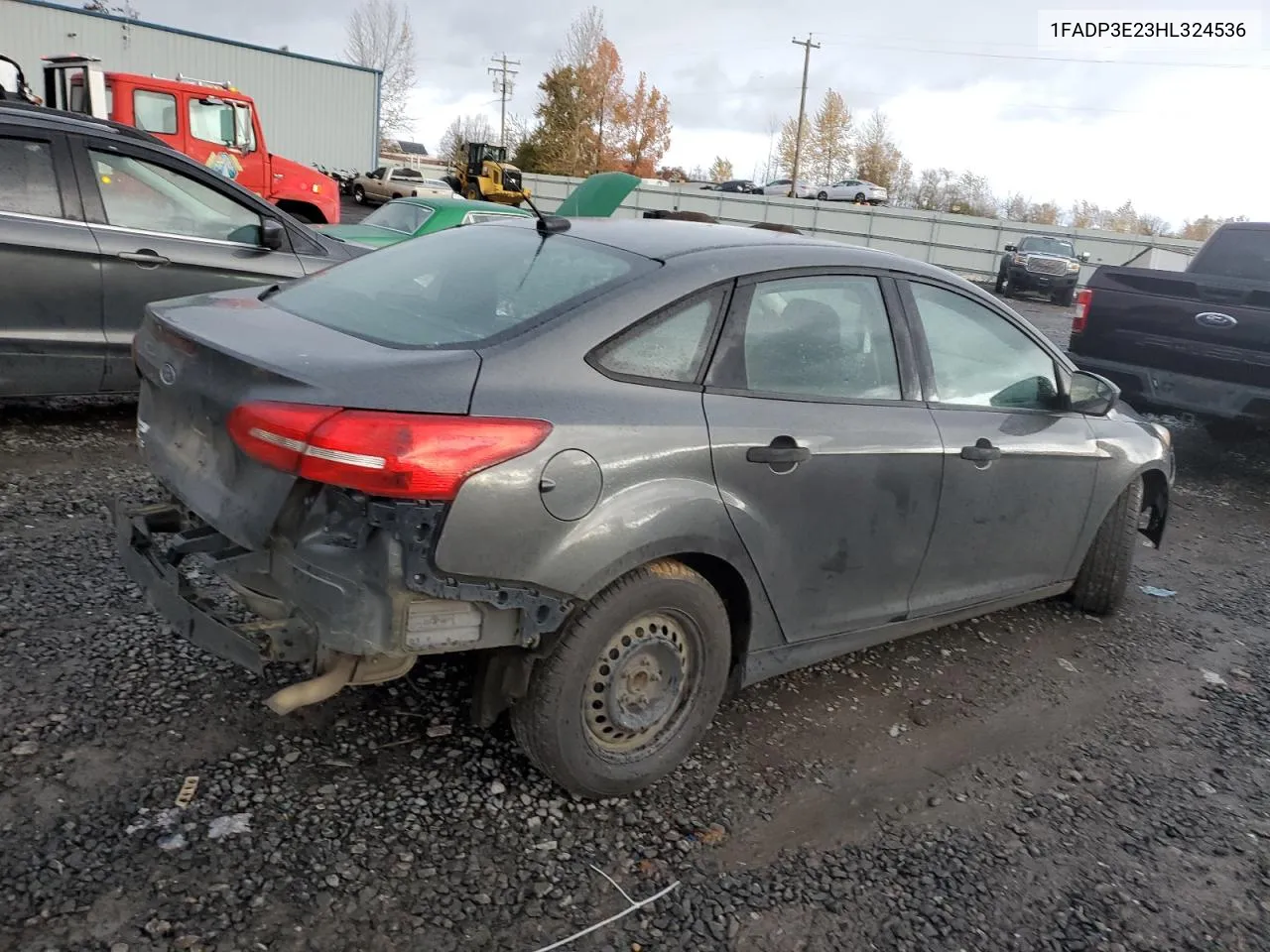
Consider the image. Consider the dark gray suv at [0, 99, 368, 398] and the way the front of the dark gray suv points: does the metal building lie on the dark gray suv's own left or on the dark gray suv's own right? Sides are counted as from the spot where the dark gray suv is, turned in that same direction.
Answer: on the dark gray suv's own left

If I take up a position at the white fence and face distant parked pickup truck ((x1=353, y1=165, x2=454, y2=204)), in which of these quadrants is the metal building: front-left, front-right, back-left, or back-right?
front-left

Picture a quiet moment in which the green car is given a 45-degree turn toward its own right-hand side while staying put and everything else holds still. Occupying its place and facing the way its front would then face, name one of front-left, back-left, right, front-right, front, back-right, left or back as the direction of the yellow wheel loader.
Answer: left

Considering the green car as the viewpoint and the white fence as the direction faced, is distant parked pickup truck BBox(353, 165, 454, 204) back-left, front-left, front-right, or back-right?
front-left

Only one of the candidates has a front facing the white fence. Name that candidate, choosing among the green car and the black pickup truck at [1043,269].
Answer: the green car

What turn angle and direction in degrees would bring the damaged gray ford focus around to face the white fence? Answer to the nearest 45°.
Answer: approximately 45° to its left

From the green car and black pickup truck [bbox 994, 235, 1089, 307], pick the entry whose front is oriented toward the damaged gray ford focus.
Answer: the black pickup truck

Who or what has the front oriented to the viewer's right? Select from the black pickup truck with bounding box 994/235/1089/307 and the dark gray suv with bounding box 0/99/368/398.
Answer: the dark gray suv with bounding box 0/99/368/398

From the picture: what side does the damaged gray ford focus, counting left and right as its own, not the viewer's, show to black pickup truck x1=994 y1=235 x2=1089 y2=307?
front

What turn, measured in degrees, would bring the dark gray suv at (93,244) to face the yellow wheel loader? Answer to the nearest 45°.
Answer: approximately 90° to its left

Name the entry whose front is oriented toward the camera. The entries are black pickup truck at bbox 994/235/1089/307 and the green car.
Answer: the black pickup truck

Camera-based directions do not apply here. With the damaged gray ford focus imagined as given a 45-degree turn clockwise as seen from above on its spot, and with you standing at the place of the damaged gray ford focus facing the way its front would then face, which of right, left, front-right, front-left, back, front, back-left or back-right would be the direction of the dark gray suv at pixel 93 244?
back-left

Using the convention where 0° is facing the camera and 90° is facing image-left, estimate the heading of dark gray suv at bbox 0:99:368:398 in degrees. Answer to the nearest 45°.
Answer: approximately 270°

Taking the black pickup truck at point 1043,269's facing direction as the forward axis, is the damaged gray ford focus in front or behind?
in front

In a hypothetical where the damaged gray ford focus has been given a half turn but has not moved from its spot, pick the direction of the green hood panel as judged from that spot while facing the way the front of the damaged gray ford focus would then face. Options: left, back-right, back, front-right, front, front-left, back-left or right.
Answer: back-right

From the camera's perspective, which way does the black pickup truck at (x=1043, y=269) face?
toward the camera

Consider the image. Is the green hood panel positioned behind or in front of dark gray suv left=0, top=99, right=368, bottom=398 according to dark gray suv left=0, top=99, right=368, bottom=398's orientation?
in front

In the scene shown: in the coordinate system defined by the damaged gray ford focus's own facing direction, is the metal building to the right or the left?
on its left

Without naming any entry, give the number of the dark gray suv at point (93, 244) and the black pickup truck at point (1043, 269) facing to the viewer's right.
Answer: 1
